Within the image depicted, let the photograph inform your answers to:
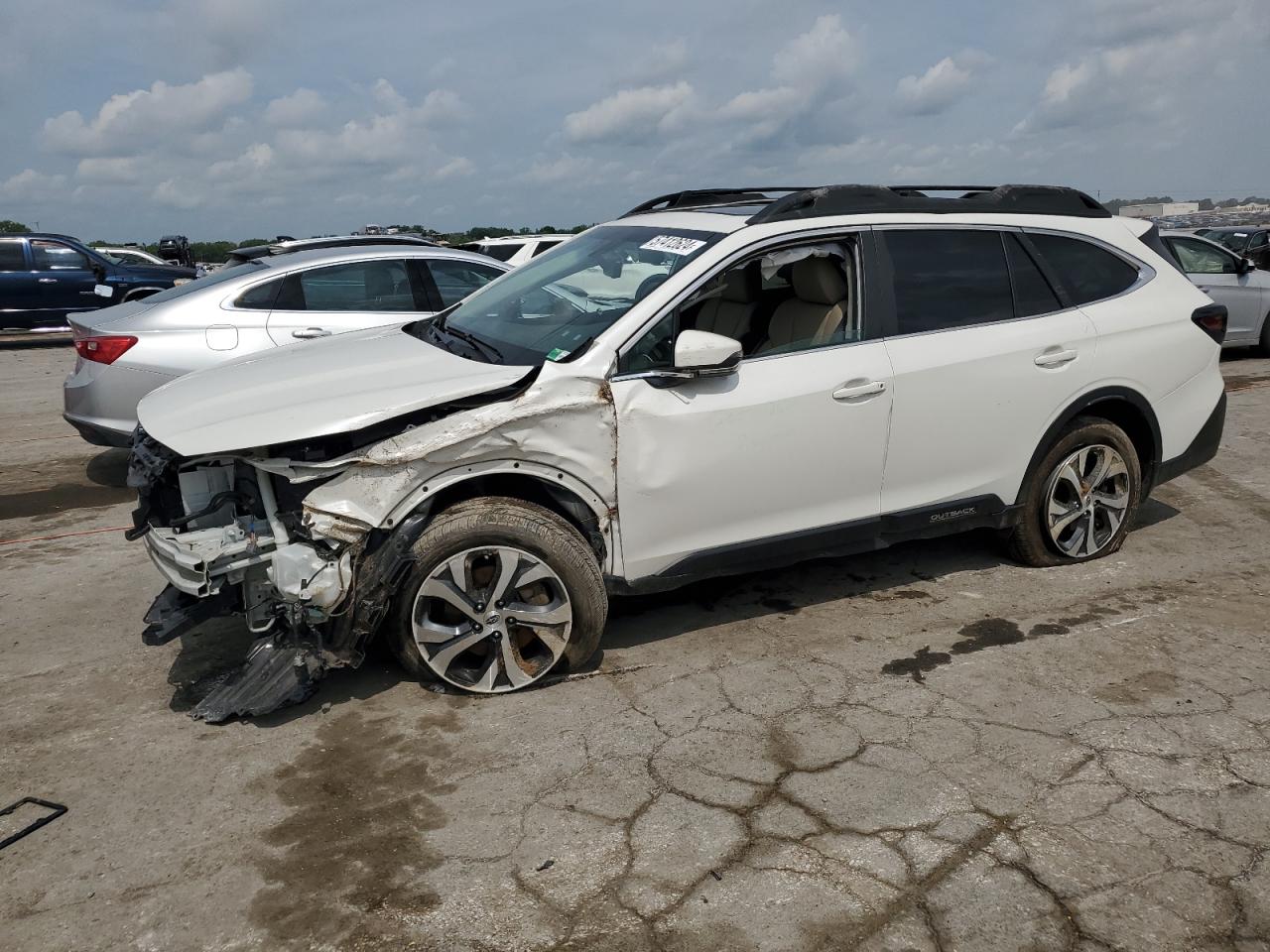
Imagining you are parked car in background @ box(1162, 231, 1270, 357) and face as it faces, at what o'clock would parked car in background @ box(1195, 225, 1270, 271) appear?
parked car in background @ box(1195, 225, 1270, 271) is roughly at 9 o'clock from parked car in background @ box(1162, 231, 1270, 357).

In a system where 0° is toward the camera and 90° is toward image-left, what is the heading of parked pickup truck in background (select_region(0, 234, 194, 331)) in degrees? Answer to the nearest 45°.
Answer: approximately 270°

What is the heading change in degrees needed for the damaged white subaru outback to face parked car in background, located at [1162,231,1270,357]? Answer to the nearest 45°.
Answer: approximately 180°

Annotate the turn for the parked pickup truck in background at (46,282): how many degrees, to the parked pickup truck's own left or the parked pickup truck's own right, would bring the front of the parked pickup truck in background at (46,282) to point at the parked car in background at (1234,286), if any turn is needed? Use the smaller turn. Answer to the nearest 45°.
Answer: approximately 45° to the parked pickup truck's own right

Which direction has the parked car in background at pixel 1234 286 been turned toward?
to the viewer's right

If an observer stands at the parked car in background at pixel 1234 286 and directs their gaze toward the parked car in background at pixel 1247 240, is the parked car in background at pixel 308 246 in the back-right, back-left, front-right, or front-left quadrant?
back-left

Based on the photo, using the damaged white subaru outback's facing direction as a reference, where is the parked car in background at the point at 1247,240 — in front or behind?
behind

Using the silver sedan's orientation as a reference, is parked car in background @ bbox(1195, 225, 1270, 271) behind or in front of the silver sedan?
in front

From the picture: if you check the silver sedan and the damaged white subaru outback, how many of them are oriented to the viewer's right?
1

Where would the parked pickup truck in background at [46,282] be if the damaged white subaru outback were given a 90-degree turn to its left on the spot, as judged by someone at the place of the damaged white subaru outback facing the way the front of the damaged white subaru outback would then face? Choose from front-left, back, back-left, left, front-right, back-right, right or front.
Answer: back

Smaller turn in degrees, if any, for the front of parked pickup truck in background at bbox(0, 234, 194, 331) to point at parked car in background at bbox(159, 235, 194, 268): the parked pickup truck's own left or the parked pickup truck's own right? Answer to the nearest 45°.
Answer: approximately 90° to the parked pickup truck's own left

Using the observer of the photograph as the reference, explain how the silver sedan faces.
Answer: facing to the right of the viewer

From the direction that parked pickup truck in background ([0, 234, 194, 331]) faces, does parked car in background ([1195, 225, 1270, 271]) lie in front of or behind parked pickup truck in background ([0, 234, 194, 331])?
in front

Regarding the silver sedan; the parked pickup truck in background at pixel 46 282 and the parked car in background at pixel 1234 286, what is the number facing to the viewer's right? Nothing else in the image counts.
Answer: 3

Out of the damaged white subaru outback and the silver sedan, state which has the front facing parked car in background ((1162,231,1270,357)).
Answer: the silver sedan
